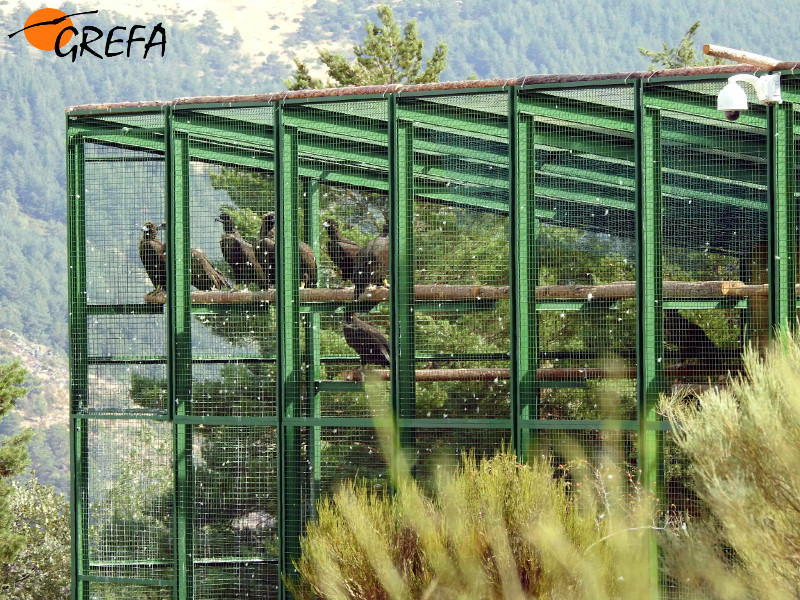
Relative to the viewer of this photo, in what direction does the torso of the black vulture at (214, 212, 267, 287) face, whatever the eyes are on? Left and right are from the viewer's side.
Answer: facing to the left of the viewer

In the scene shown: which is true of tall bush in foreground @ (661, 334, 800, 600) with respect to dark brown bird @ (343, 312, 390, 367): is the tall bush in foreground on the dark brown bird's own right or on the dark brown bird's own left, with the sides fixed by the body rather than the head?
on the dark brown bird's own left

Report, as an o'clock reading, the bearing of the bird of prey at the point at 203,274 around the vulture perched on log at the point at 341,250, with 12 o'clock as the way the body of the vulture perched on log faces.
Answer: The bird of prey is roughly at 12 o'clock from the vulture perched on log.

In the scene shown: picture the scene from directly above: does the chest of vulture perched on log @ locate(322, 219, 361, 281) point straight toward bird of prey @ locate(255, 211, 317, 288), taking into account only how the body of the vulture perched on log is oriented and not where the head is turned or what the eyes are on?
yes

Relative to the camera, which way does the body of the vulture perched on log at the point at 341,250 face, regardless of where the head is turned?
to the viewer's left

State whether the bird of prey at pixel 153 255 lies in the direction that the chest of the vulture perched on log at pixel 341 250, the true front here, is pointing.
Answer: yes

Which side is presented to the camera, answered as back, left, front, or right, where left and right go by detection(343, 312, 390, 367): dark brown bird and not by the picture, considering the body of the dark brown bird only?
left

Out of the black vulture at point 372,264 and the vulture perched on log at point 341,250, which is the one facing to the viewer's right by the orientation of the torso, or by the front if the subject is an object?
the black vulture

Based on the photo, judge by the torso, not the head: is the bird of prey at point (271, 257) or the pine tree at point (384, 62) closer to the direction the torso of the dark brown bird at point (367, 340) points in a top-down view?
the bird of prey

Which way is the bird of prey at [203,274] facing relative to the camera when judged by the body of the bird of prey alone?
to the viewer's left

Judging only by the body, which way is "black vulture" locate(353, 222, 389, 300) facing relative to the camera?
to the viewer's right

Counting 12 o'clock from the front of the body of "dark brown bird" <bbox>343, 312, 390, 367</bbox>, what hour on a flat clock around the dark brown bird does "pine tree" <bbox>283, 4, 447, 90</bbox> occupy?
The pine tree is roughly at 3 o'clock from the dark brown bird.
